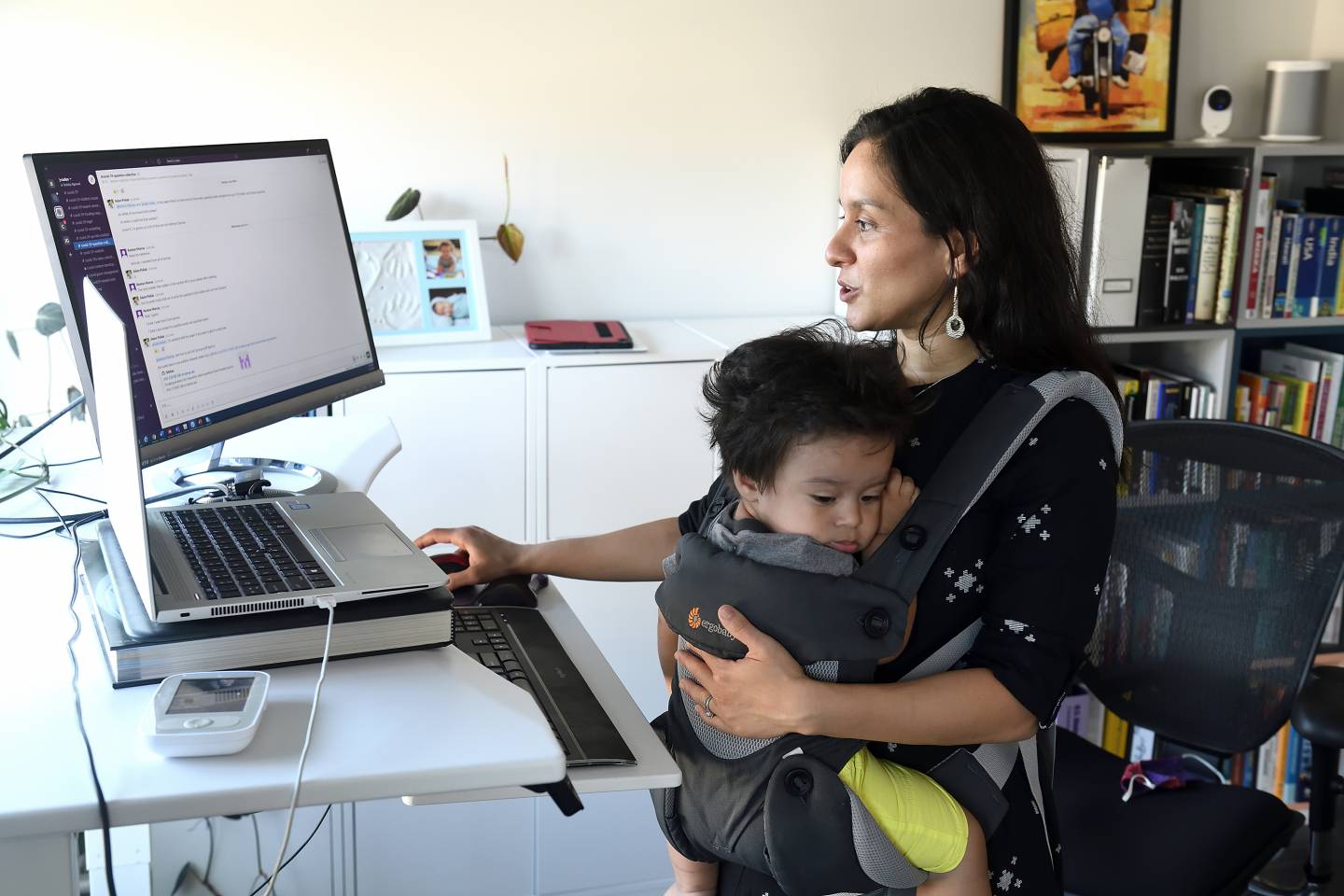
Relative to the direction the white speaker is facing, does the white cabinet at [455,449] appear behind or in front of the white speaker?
in front

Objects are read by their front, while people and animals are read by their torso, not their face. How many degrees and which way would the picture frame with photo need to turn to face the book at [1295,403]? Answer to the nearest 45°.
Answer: approximately 90° to its left

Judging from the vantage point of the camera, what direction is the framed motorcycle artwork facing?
facing the viewer

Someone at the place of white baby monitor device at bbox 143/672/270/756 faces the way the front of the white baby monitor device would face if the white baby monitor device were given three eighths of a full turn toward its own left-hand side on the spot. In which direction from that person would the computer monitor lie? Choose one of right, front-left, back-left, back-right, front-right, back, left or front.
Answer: front-left

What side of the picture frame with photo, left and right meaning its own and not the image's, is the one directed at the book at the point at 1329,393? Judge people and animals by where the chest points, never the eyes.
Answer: left

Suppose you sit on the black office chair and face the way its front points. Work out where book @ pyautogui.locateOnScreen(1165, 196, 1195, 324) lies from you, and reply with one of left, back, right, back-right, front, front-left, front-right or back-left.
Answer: back-right

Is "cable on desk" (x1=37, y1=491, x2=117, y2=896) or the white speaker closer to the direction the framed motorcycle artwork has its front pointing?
the cable on desk

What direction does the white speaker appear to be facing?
toward the camera

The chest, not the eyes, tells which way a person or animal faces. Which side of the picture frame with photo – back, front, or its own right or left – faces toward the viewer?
front

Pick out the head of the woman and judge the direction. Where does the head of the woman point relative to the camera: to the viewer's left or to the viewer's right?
to the viewer's left

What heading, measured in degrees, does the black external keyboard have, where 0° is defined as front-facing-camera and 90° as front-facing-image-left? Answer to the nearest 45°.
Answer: approximately 270°

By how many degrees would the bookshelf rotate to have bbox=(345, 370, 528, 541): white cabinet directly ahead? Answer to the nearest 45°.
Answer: approximately 45° to its right

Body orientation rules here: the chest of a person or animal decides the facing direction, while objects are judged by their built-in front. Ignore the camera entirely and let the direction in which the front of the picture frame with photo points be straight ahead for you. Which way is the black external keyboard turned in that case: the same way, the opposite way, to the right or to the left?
to the left
